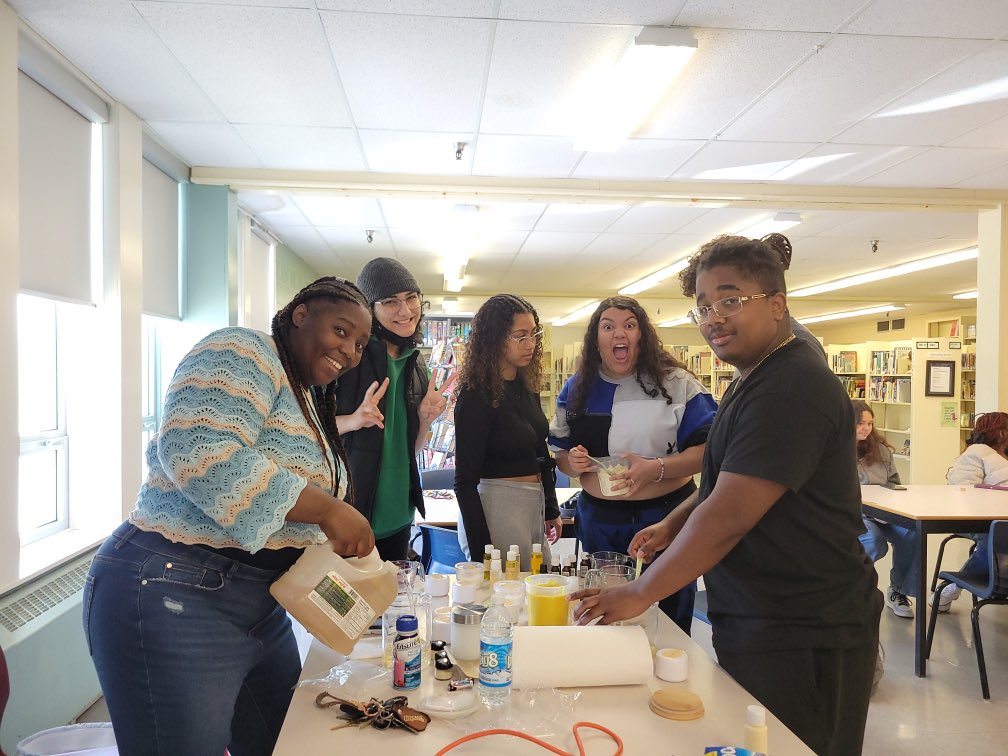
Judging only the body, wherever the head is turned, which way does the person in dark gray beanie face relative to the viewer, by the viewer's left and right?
facing the viewer and to the right of the viewer

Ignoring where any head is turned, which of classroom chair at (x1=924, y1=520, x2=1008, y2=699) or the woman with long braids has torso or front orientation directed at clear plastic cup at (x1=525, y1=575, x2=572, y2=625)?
the woman with long braids

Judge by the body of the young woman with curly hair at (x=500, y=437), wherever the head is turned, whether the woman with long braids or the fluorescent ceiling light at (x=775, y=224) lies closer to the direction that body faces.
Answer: the woman with long braids

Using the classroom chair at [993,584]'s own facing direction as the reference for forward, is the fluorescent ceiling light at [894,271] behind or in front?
in front

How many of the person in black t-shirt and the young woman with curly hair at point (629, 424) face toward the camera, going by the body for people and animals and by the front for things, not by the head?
1

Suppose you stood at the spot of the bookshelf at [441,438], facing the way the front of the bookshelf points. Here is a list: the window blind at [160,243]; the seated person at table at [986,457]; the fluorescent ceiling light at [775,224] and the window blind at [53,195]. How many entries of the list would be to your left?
2

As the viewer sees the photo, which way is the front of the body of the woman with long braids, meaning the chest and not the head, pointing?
to the viewer's right

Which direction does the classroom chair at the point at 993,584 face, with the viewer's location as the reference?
facing away from the viewer and to the left of the viewer

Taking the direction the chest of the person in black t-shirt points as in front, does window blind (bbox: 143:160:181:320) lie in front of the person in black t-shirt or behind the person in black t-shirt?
in front

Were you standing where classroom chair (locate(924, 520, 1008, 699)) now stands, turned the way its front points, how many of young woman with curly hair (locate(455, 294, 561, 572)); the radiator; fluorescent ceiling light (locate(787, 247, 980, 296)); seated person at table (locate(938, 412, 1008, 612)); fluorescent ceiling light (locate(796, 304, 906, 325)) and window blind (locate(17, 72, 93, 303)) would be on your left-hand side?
3

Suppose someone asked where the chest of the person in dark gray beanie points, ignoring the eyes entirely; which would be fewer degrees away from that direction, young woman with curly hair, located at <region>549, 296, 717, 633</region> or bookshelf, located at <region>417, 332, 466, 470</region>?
the young woman with curly hair

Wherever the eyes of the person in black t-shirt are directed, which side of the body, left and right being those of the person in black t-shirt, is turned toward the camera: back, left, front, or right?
left

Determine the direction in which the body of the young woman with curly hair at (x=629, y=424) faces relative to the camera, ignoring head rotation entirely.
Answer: toward the camera

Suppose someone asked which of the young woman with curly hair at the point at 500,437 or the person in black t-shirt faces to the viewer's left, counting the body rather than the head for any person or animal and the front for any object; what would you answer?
the person in black t-shirt

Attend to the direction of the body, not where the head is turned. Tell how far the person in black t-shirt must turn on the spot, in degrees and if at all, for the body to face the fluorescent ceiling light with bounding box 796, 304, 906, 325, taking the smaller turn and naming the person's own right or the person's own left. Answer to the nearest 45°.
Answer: approximately 90° to the person's own right

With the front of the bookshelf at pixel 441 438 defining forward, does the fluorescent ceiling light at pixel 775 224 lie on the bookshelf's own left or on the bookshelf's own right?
on the bookshelf's own left
